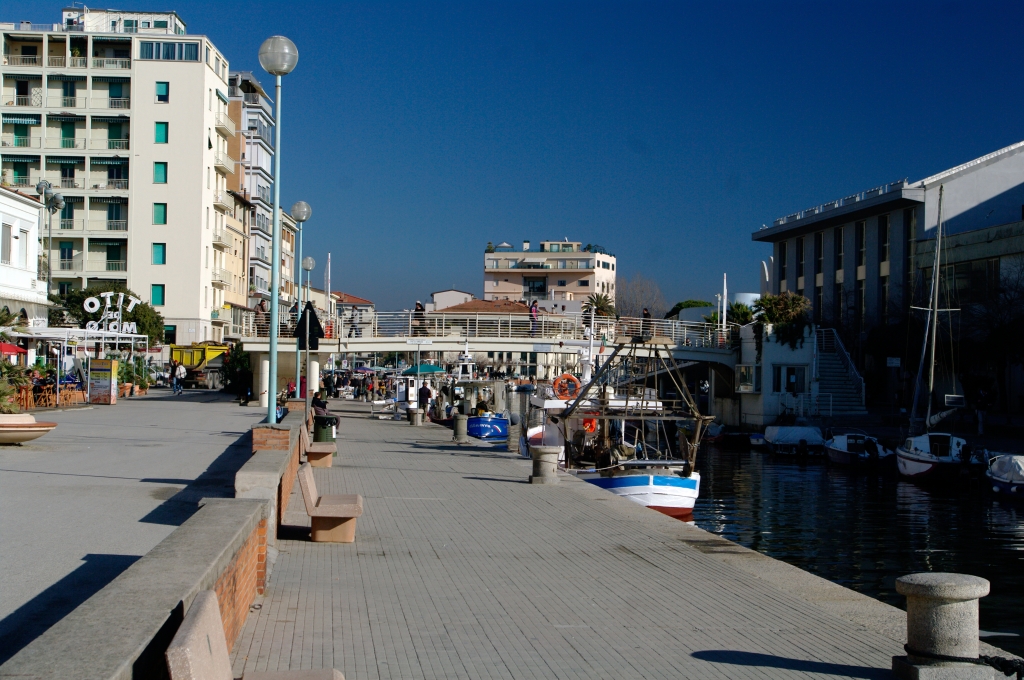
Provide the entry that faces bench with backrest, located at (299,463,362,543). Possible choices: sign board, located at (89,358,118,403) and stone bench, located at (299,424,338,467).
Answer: the sign board

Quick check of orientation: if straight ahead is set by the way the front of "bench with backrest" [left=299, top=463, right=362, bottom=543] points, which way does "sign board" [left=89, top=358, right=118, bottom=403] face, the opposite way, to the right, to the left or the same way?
to the right

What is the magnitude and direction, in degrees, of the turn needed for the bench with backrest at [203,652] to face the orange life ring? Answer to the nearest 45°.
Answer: approximately 90° to its left

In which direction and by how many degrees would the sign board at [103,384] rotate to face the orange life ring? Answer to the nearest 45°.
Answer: approximately 45° to its left

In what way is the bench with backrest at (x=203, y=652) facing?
to the viewer's right

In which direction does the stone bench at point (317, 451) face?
to the viewer's right

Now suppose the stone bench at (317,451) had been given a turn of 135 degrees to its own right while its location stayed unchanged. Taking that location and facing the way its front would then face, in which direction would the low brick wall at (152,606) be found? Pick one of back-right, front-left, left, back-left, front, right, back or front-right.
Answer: front-left

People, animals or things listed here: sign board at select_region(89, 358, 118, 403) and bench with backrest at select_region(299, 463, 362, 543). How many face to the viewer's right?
1

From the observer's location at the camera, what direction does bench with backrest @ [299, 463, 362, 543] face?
facing to the right of the viewer

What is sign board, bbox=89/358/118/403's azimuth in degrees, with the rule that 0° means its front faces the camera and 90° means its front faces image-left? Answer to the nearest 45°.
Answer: approximately 0°

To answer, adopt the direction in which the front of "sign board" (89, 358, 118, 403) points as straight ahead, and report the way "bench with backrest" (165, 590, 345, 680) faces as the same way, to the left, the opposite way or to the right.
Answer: to the left
